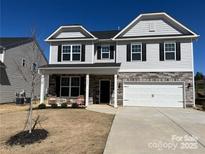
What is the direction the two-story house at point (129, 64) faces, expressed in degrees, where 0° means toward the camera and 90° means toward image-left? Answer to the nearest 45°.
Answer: approximately 0°

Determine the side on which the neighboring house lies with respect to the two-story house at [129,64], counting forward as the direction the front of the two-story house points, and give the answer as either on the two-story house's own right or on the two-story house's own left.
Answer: on the two-story house's own right
